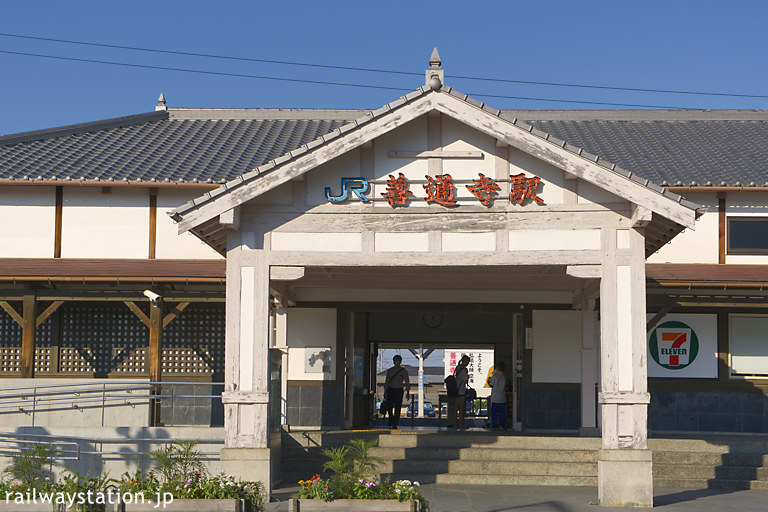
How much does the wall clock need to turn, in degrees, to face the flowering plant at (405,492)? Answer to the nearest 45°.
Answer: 0° — it already faces it

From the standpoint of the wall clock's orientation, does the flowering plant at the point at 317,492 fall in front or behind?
in front

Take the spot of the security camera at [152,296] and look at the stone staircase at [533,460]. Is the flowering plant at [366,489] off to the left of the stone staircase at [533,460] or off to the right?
right

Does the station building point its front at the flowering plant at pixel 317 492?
yes

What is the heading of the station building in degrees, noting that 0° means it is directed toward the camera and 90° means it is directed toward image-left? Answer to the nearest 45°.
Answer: approximately 0°

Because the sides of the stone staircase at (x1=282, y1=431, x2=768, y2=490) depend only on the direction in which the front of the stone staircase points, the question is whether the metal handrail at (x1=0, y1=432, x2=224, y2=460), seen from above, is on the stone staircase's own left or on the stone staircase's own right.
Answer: on the stone staircase's own right

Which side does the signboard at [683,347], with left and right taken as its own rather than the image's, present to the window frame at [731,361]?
left
